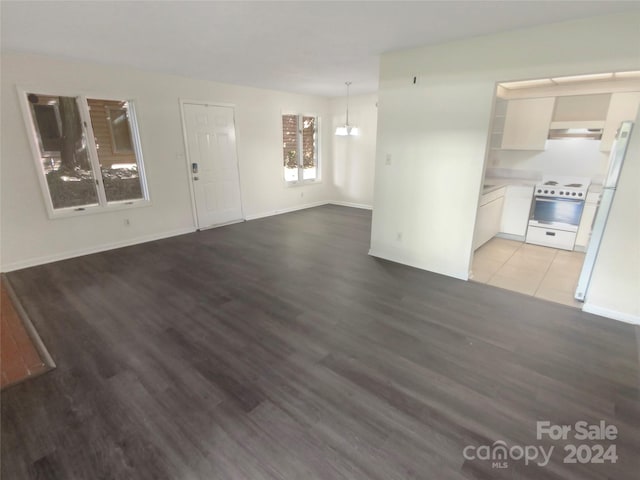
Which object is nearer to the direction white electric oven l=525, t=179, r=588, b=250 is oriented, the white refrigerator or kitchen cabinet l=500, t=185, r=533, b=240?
the white refrigerator

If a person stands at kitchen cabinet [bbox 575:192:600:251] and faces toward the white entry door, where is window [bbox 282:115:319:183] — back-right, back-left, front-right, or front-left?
front-right

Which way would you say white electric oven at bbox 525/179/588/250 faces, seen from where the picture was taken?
facing the viewer

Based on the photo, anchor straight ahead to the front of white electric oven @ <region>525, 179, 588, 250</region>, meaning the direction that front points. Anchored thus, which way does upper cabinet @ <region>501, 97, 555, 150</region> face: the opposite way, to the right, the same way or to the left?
the same way

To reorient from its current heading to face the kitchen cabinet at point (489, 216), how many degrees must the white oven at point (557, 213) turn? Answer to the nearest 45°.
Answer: approximately 45° to its right

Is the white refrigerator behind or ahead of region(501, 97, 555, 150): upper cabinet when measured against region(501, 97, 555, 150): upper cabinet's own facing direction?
ahead

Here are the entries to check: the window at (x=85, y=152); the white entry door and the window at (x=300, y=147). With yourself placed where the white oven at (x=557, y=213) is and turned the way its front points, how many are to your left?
0

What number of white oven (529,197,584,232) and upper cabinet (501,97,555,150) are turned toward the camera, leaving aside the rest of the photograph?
2

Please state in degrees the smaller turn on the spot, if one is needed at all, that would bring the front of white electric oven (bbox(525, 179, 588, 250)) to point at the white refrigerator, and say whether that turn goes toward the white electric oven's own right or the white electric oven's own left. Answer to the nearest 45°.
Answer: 0° — it already faces it

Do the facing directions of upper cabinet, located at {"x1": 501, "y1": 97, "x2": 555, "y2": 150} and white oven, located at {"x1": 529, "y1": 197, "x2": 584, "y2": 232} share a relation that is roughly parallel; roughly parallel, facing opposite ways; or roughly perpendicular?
roughly parallel

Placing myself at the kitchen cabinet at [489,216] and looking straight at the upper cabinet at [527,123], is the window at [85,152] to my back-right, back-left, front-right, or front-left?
back-left

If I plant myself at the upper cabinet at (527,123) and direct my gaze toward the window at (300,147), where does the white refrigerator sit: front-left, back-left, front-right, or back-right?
back-left

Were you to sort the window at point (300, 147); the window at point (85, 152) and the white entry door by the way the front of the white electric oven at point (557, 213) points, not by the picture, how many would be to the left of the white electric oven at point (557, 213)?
0

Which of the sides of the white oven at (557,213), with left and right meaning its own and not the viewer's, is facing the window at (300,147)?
right

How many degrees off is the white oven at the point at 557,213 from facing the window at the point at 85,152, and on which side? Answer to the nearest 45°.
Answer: approximately 45° to its right

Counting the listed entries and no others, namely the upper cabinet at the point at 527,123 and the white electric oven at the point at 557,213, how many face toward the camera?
2

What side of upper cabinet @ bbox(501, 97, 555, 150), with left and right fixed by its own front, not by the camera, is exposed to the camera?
front
